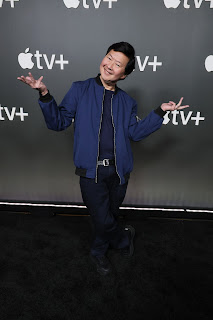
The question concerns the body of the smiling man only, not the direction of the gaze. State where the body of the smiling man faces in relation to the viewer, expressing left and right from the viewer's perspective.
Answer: facing the viewer
